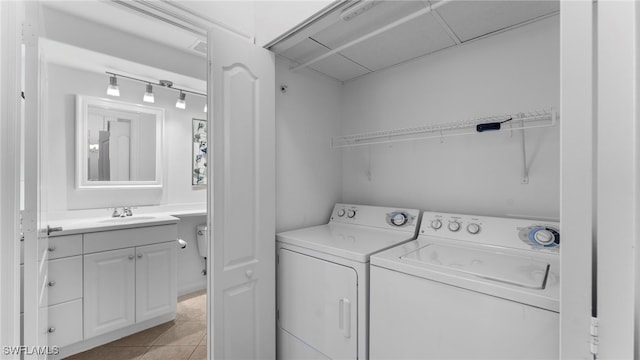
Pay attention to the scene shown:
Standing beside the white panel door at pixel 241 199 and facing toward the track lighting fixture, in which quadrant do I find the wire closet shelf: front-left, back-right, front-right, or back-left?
back-right

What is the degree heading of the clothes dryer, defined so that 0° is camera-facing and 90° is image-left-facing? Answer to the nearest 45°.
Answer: approximately 45°

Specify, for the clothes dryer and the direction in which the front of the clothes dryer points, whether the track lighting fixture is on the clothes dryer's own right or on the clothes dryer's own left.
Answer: on the clothes dryer's own right

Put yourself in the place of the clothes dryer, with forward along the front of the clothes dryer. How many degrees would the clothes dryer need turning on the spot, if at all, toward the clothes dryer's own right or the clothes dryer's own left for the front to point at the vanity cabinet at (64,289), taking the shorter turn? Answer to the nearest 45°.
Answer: approximately 45° to the clothes dryer's own right

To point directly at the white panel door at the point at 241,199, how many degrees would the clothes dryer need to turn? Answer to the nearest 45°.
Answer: approximately 45° to its right
